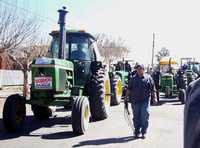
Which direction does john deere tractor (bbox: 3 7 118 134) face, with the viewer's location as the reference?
facing the viewer and to the left of the viewer

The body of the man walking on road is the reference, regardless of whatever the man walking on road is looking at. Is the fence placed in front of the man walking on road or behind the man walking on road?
behind

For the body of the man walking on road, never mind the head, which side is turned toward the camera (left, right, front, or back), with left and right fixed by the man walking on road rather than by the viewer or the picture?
front

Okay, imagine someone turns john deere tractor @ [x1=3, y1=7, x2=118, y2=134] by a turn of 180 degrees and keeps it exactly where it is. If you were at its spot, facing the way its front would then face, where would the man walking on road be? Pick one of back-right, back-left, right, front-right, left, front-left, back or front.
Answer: right
